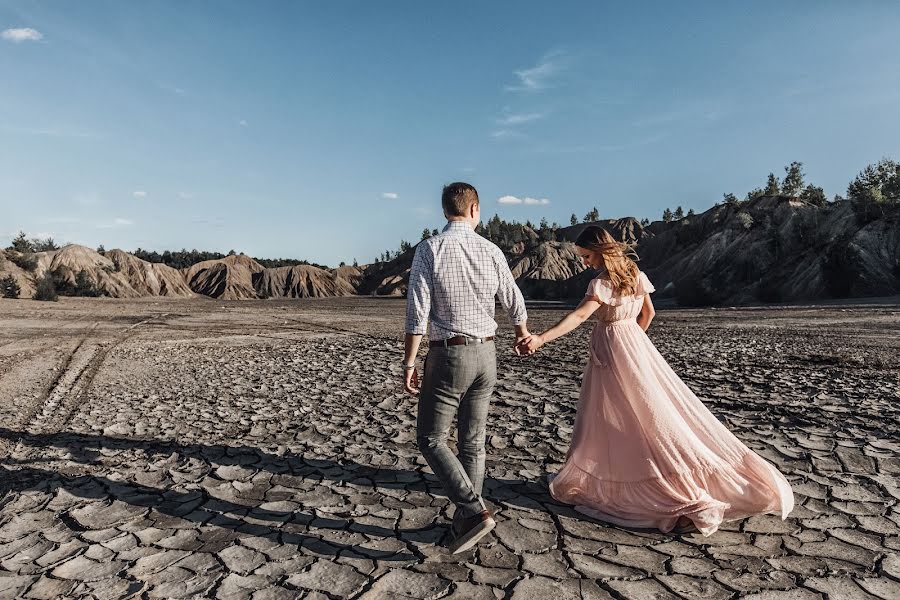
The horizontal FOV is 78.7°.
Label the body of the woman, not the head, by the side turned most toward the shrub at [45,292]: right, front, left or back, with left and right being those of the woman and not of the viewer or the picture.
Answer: front

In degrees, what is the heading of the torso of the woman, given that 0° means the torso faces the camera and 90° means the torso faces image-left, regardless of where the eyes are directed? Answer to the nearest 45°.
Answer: approximately 135°

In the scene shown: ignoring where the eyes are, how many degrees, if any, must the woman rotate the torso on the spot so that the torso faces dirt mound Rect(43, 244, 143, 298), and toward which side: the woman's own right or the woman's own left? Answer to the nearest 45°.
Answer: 0° — they already face it

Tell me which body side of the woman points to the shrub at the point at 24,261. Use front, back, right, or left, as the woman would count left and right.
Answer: front

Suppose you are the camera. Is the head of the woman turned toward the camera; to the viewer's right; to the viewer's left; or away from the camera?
to the viewer's left

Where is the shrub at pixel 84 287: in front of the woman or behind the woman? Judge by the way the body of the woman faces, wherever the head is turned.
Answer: in front

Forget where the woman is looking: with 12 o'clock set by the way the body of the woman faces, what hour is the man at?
The man is roughly at 9 o'clock from the woman.

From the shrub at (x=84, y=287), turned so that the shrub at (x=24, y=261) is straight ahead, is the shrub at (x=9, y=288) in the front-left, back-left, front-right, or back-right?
front-left

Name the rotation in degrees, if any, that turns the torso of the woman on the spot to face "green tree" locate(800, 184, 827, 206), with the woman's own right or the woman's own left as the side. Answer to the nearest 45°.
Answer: approximately 45° to the woman's own right
